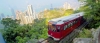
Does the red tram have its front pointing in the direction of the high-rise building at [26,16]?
no
